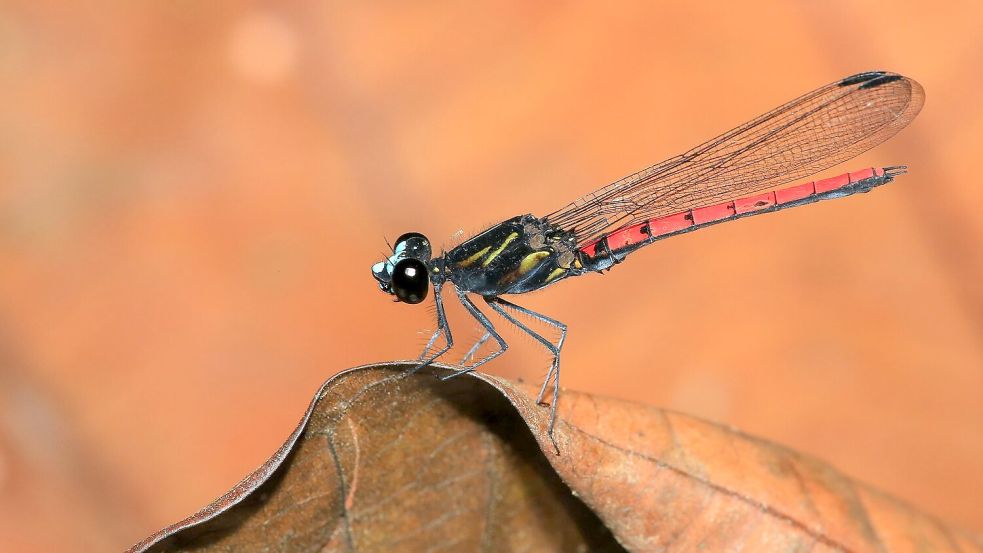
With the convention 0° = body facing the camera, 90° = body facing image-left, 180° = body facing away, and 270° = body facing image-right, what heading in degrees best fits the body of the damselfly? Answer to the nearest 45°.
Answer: approximately 90°
